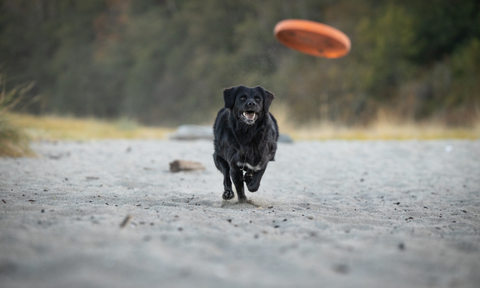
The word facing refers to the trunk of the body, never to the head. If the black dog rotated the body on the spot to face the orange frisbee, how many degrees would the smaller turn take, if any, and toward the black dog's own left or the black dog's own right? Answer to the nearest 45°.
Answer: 0° — it already faces it

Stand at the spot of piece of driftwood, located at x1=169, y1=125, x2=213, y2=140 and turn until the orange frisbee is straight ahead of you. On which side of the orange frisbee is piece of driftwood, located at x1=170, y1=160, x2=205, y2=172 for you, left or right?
right

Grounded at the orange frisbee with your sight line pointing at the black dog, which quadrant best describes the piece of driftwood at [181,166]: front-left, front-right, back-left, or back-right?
front-right

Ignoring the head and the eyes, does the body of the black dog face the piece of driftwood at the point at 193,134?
no

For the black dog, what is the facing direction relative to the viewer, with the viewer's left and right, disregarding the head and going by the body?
facing the viewer

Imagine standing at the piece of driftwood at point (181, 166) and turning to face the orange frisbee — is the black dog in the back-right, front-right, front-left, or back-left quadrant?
front-right

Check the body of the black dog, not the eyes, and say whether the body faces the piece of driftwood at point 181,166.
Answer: no
